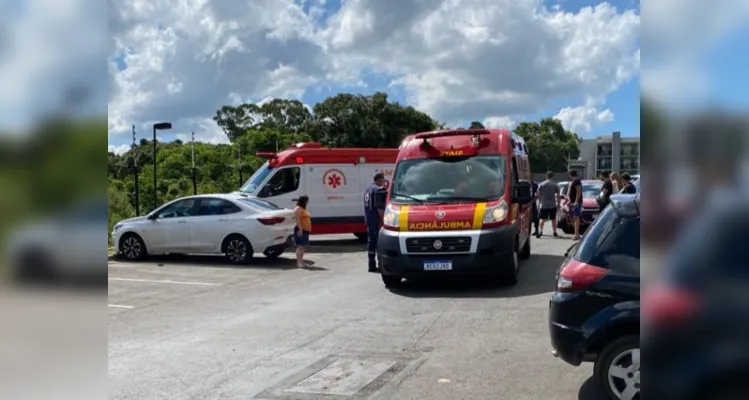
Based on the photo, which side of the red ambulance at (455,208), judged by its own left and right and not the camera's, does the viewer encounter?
front

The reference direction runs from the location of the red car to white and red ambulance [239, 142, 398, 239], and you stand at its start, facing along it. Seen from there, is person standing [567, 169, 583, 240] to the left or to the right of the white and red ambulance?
left

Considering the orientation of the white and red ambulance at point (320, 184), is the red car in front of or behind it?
behind

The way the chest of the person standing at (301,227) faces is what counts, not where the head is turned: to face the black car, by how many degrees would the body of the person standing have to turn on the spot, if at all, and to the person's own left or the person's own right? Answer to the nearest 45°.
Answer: approximately 90° to the person's own right

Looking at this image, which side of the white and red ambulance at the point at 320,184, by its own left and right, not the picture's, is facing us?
left

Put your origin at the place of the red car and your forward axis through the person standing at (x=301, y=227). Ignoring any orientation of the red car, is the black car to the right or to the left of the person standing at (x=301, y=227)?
left

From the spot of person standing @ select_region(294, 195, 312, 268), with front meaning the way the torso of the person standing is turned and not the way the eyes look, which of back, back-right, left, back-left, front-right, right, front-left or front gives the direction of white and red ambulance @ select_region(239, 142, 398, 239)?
left

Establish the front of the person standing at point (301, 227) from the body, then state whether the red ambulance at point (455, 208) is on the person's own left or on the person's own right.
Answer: on the person's own right
